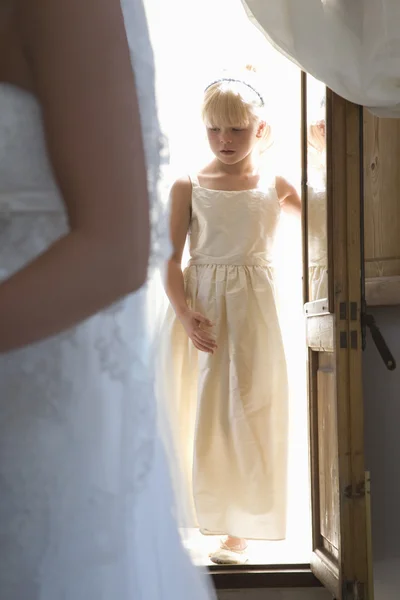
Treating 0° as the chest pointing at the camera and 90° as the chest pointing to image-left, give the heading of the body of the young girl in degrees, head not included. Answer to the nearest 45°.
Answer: approximately 0°

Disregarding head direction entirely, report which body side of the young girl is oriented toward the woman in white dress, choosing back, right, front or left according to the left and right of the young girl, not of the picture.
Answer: front
